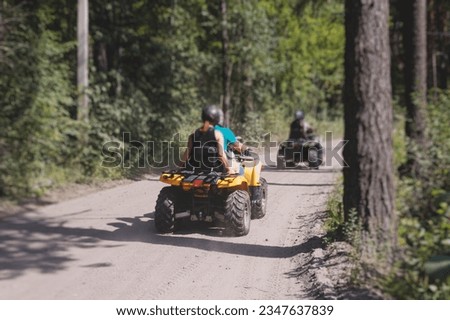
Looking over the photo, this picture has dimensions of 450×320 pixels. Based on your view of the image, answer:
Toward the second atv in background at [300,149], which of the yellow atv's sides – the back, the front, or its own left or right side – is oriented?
front

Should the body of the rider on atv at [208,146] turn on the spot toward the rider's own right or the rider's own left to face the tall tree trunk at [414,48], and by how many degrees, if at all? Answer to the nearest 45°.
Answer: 0° — they already face it

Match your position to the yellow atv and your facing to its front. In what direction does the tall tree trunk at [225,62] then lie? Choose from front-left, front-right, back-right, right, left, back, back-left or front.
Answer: front-left

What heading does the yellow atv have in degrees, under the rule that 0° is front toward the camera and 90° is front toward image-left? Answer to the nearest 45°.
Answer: approximately 225°

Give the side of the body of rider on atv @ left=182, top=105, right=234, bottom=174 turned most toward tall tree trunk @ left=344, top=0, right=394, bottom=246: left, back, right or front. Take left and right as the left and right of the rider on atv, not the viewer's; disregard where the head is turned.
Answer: right

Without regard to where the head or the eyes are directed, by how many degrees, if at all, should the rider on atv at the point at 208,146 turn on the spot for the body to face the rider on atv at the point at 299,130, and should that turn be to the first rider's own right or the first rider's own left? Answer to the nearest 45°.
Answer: approximately 45° to the first rider's own left

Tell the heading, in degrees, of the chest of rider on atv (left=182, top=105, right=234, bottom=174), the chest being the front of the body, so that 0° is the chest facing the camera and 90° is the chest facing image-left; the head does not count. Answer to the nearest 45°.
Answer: approximately 225°
